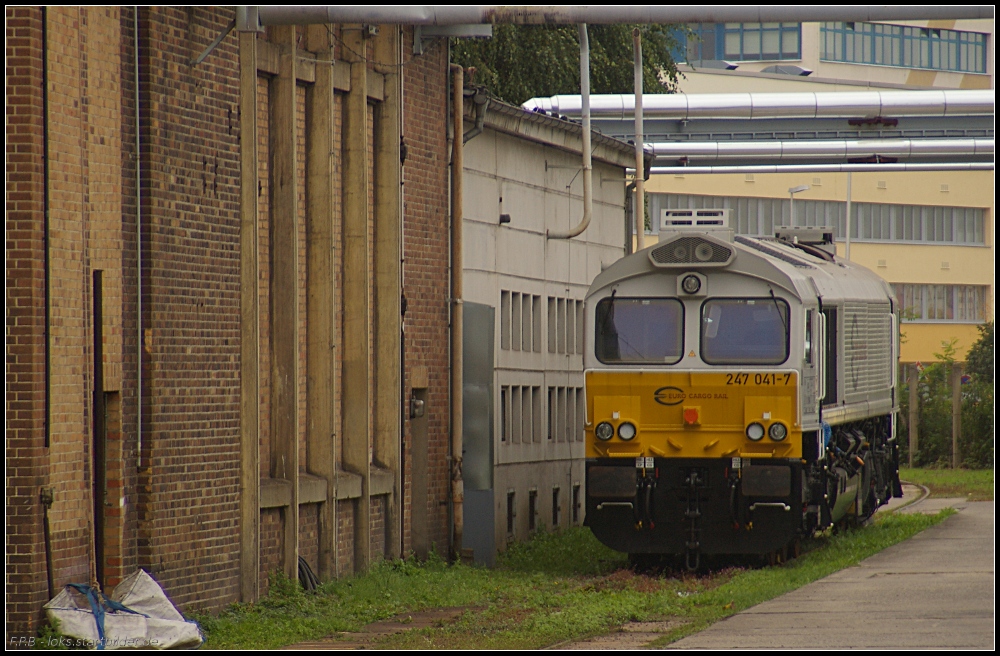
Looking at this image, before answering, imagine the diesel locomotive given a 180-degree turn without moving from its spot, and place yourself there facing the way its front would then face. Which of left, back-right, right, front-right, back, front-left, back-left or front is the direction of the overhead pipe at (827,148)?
front

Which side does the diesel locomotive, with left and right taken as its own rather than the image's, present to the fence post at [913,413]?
back

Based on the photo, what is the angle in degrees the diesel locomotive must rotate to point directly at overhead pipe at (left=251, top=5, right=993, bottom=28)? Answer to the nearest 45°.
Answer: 0° — it already faces it

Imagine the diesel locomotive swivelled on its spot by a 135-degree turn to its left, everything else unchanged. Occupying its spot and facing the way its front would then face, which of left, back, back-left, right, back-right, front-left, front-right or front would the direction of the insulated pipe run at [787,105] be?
front-left

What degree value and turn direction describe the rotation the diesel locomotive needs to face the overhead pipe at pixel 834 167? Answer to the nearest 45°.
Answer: approximately 180°

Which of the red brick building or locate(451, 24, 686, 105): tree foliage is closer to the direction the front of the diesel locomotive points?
the red brick building

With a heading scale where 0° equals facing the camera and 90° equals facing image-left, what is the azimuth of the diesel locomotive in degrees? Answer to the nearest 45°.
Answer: approximately 0°

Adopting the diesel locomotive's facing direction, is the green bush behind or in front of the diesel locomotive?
behind

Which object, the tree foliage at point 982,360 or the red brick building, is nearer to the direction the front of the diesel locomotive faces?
the red brick building

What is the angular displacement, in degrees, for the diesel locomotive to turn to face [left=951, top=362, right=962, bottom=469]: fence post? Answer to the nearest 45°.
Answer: approximately 180°

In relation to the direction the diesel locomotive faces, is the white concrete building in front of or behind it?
behind

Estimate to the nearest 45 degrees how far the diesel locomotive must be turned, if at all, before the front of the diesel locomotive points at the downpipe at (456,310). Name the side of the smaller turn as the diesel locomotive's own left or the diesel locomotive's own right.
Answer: approximately 90° to the diesel locomotive's own right
